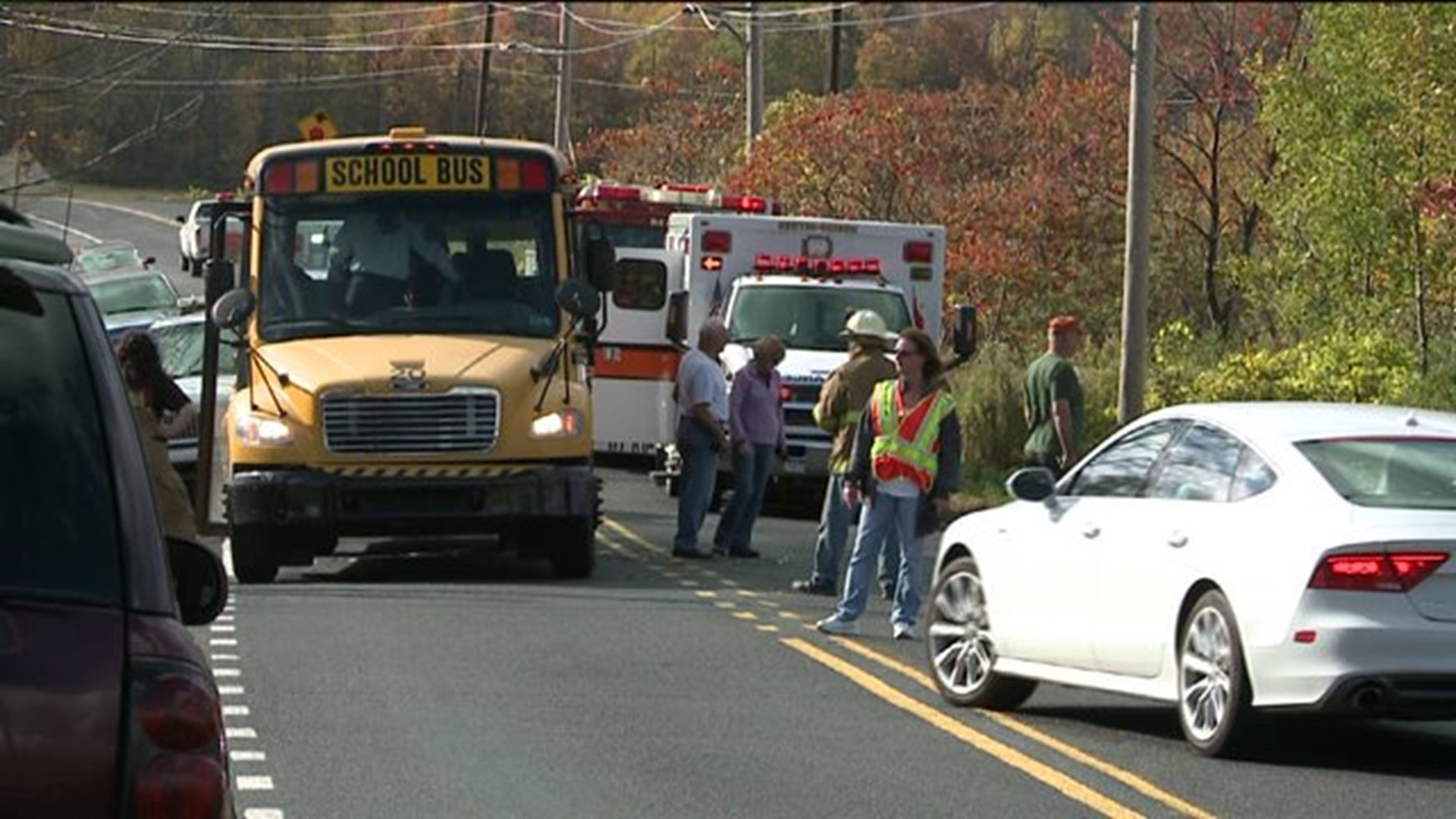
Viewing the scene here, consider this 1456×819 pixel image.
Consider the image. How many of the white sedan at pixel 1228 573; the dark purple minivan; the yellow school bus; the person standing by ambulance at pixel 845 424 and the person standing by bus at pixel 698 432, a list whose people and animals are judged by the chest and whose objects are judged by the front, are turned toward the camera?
1

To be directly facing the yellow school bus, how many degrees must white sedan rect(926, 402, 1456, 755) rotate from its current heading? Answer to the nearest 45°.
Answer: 0° — it already faces it

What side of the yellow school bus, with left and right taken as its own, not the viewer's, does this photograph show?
front

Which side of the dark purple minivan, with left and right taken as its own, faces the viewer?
back

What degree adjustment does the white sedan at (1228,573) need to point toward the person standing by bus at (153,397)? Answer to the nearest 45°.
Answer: approximately 45° to its left

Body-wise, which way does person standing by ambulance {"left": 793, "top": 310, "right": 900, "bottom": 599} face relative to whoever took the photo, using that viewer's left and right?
facing away from the viewer and to the left of the viewer

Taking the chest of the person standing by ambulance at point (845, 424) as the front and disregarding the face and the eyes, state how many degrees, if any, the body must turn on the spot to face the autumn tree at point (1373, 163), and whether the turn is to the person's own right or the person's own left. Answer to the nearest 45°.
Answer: approximately 90° to the person's own right

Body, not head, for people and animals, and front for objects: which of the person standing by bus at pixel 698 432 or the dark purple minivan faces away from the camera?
the dark purple minivan

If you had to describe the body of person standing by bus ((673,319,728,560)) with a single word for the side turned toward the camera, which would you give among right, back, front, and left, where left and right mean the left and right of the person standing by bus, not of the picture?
right

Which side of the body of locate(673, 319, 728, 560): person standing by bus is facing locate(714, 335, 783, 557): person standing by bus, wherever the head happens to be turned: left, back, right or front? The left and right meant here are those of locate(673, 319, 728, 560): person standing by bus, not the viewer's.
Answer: front

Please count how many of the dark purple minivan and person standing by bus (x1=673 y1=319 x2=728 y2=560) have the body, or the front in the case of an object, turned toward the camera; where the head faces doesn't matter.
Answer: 0

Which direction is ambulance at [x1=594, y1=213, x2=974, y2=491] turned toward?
toward the camera

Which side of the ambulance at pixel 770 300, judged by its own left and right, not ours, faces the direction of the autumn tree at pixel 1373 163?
left

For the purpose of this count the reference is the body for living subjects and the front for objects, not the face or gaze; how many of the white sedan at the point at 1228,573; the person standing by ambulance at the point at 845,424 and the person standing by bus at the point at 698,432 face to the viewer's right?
1

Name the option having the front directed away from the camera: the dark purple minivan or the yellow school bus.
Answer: the dark purple minivan

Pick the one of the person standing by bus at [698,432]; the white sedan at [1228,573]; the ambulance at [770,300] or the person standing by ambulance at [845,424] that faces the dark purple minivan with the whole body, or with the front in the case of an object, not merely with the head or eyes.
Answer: the ambulance

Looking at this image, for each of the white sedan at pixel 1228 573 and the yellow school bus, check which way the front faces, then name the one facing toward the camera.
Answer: the yellow school bus
